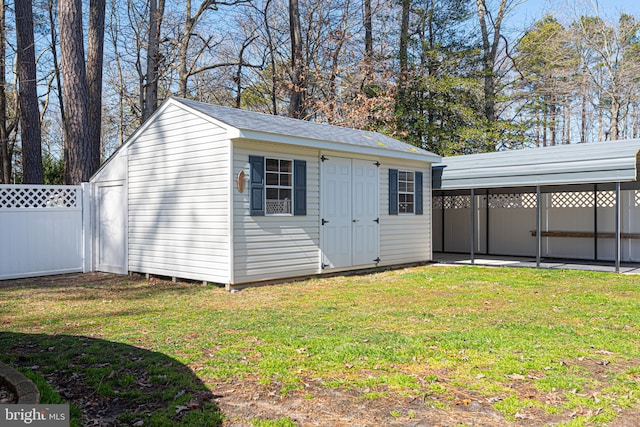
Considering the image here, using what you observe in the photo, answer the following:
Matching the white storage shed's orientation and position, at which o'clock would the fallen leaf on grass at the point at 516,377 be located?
The fallen leaf on grass is roughly at 1 o'clock from the white storage shed.

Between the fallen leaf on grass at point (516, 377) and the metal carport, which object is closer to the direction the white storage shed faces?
the fallen leaf on grass

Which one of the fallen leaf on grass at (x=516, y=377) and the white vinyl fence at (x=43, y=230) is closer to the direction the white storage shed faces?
the fallen leaf on grass

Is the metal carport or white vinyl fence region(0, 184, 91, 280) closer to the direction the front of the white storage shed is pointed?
the metal carport

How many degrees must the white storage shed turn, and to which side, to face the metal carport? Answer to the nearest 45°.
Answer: approximately 45° to its left

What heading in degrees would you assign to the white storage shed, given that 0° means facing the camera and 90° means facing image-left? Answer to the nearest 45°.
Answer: approximately 315°

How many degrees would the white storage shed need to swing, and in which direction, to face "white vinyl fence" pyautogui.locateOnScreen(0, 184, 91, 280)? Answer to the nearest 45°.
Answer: approximately 135° to its right
